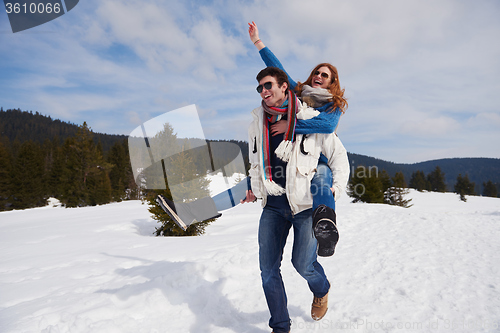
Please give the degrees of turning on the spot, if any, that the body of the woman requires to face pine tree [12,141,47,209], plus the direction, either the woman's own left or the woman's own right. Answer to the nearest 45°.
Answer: approximately 90° to the woman's own right

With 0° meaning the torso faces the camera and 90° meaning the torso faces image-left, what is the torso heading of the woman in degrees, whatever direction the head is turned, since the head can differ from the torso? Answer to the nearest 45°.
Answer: approximately 45°

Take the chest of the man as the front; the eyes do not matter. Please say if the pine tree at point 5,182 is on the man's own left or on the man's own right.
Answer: on the man's own right

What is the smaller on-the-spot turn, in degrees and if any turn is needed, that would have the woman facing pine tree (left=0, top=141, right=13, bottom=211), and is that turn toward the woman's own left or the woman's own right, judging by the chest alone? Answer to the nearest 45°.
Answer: approximately 90° to the woman's own right

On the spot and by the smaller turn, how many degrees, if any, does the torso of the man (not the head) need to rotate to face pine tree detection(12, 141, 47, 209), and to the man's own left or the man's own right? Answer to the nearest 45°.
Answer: approximately 90° to the man's own right

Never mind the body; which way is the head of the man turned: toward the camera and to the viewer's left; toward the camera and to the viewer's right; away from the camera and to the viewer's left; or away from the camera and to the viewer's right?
toward the camera and to the viewer's left

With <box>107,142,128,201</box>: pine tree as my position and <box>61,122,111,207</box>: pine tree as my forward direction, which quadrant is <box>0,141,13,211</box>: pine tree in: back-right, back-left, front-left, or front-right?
front-right

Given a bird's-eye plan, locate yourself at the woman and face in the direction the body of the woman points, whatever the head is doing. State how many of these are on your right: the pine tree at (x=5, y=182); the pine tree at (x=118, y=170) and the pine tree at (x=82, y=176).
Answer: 3

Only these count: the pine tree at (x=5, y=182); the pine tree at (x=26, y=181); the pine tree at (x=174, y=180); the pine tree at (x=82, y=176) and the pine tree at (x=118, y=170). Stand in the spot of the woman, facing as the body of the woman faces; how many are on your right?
5

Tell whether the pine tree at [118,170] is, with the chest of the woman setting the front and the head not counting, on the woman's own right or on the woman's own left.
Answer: on the woman's own right

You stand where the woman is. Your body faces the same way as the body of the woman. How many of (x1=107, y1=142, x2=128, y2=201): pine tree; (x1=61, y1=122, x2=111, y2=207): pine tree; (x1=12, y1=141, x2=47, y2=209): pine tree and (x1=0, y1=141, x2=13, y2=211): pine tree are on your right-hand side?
4
